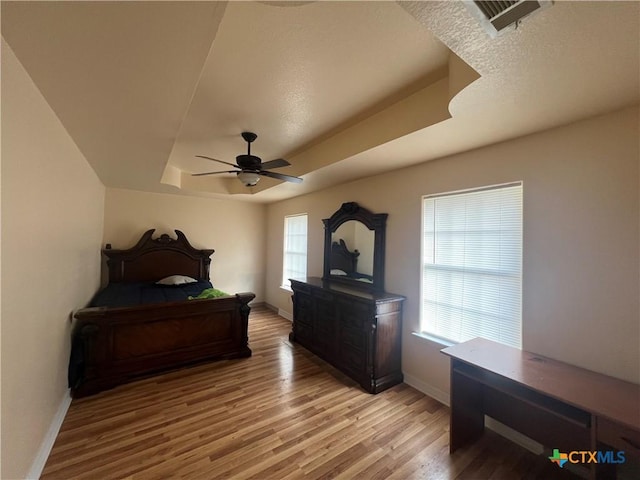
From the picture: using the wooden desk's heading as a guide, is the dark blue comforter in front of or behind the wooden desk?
in front

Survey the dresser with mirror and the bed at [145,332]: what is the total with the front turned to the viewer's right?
0

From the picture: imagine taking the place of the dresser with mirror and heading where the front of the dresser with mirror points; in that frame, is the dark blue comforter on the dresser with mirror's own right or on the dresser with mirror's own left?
on the dresser with mirror's own right

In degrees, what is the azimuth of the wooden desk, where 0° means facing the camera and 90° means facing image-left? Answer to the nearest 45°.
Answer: approximately 45°

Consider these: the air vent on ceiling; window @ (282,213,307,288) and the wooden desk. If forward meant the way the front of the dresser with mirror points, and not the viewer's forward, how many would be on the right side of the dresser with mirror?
1

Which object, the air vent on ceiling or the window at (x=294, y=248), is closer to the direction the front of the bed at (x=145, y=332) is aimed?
the air vent on ceiling

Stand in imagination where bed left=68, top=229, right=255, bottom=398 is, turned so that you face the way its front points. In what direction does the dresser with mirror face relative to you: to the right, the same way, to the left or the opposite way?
to the right

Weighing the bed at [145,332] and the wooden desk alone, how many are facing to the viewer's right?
0

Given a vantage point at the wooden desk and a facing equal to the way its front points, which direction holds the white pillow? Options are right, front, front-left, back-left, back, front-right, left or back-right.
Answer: front-right

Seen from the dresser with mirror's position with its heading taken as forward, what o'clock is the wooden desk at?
The wooden desk is roughly at 9 o'clock from the dresser with mirror.

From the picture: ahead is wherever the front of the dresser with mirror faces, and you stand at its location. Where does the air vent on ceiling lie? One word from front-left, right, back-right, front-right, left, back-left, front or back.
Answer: front-left

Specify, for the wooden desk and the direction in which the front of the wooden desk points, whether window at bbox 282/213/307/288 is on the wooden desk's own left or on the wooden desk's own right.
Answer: on the wooden desk's own right

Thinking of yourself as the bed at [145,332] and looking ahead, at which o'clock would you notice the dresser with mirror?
The dresser with mirror is roughly at 10 o'clock from the bed.

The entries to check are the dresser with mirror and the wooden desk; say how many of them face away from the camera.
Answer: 0

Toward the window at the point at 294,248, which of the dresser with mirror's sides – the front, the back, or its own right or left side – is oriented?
right

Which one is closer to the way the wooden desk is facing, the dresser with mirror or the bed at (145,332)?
the bed

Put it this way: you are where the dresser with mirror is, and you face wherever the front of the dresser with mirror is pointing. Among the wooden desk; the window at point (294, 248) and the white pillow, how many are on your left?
1

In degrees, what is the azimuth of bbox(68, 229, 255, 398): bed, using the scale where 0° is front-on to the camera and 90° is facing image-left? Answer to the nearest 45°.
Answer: approximately 0°
